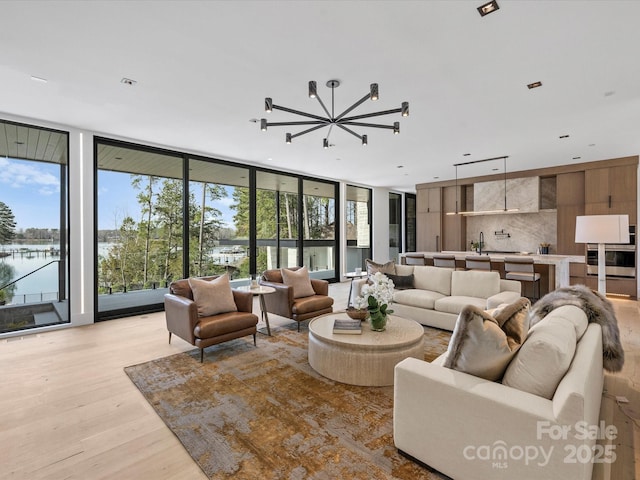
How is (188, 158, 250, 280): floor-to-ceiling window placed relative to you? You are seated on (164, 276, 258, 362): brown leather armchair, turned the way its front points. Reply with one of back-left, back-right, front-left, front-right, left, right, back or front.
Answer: back-left

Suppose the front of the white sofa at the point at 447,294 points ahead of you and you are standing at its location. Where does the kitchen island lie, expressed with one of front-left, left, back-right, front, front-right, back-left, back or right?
back

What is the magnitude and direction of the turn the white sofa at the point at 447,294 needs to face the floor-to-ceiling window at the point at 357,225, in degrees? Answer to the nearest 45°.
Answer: approximately 90° to its right

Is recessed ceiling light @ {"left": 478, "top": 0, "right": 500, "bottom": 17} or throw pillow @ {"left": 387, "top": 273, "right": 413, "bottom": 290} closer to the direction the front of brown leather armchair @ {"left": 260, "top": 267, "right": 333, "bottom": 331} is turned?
the recessed ceiling light

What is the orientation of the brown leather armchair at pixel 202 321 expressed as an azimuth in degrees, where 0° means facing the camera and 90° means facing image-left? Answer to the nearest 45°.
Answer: approximately 315°

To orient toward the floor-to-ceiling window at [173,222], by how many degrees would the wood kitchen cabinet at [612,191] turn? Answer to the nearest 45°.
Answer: approximately 45° to its right

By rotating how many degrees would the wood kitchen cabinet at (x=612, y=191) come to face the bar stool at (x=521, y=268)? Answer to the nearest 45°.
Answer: approximately 45° to its right

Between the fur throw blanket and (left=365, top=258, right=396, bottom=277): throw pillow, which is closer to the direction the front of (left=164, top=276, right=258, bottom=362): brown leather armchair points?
the fur throw blanket
